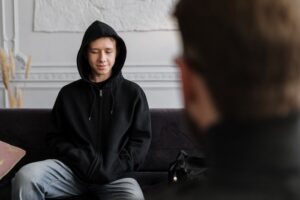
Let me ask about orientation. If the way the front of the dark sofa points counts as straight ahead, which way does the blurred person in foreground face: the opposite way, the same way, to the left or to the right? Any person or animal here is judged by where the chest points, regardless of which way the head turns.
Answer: the opposite way

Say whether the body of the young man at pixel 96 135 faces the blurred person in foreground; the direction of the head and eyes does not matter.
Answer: yes

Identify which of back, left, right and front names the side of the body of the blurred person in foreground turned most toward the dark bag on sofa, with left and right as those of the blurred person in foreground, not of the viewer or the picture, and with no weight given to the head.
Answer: front

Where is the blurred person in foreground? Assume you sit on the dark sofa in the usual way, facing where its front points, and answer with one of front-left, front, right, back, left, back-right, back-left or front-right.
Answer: front

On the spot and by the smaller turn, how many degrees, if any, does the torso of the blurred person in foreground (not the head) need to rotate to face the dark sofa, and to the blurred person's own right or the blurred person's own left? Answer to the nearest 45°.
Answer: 0° — they already face it

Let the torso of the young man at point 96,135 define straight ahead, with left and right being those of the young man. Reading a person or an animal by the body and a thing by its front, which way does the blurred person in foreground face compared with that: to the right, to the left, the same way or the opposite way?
the opposite way

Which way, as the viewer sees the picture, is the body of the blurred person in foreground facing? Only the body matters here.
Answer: away from the camera

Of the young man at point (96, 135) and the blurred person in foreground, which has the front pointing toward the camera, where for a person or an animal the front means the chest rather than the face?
the young man

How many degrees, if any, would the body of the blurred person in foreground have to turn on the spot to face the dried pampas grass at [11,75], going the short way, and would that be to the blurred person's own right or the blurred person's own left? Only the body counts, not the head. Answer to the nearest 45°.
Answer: approximately 45° to the blurred person's own left

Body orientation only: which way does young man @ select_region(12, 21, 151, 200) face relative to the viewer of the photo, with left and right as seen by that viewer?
facing the viewer

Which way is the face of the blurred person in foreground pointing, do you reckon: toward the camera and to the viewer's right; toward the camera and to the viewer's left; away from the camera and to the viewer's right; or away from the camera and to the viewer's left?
away from the camera and to the viewer's left

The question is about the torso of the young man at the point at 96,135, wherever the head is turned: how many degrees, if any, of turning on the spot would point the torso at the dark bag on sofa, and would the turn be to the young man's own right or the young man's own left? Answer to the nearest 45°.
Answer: approximately 45° to the young man's own left
